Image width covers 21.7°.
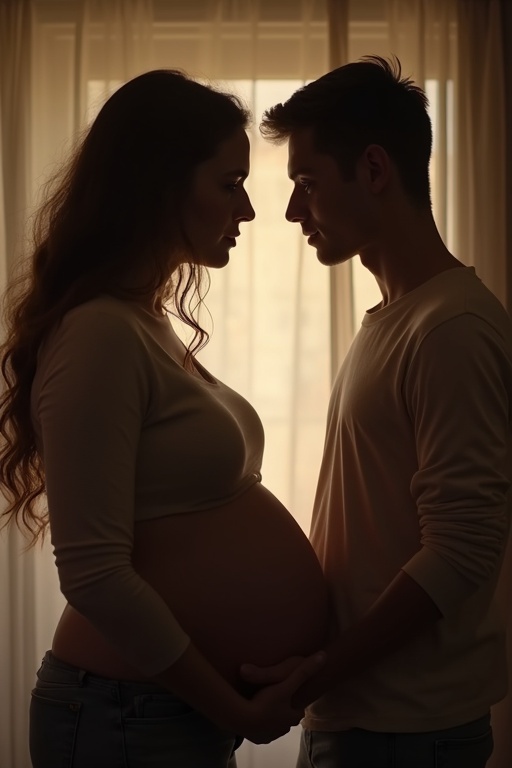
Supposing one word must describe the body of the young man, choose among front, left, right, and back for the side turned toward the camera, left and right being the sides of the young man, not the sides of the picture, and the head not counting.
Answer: left

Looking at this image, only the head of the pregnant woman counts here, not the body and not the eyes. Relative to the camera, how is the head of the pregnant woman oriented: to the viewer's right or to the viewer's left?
to the viewer's right

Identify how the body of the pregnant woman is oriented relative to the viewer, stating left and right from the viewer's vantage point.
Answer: facing to the right of the viewer

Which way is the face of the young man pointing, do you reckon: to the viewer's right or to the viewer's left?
to the viewer's left

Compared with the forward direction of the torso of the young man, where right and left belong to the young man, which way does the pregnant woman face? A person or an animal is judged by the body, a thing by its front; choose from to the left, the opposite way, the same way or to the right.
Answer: the opposite way

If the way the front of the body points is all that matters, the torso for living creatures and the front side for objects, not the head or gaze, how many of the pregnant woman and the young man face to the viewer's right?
1

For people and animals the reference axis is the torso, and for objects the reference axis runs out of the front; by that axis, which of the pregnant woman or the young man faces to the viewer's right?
the pregnant woman
